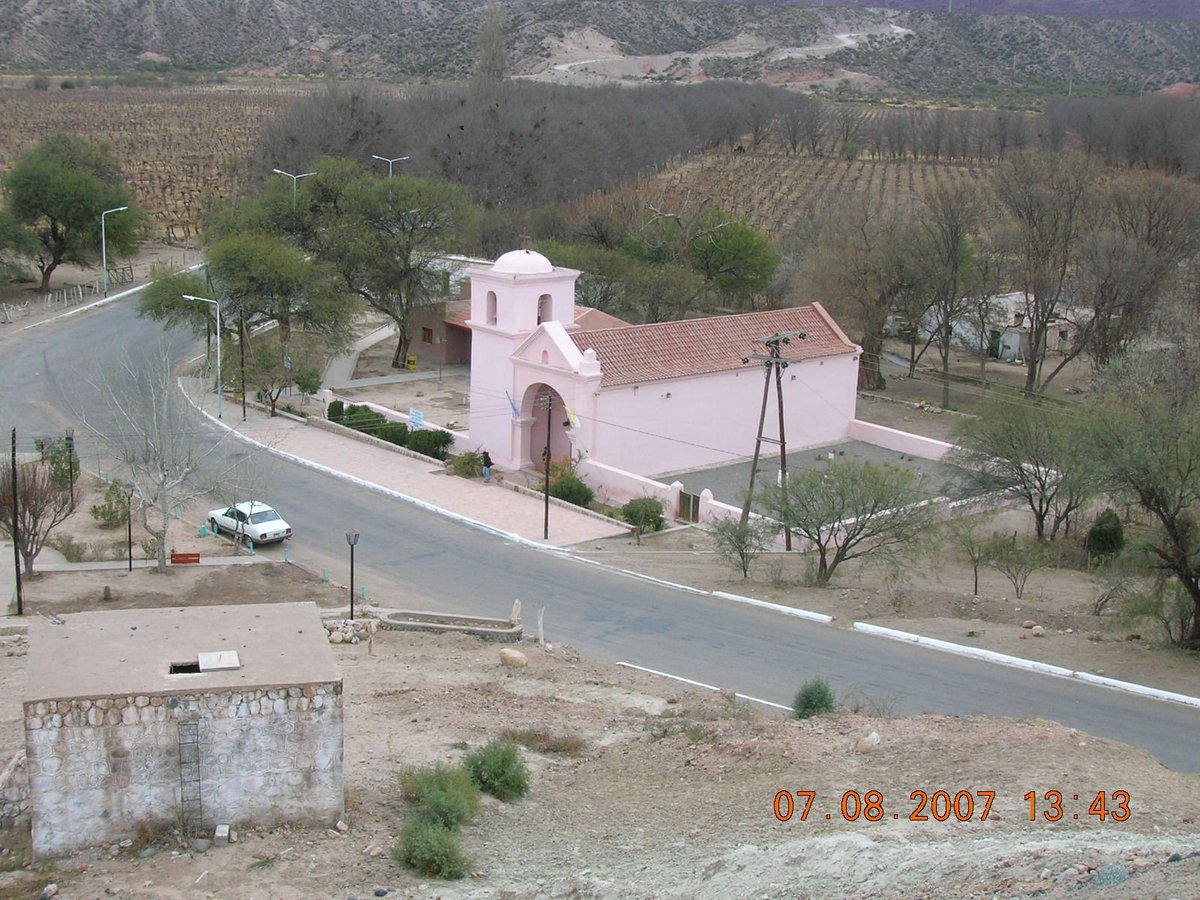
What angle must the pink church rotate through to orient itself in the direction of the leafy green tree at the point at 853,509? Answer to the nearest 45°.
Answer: approximately 90° to its left

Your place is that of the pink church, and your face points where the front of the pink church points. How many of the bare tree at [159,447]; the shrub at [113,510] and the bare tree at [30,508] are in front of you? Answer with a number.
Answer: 3

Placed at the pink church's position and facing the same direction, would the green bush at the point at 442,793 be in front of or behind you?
in front

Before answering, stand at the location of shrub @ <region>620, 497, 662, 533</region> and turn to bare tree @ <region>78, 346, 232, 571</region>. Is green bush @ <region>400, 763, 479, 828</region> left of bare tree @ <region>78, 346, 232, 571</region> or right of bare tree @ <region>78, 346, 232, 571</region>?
left

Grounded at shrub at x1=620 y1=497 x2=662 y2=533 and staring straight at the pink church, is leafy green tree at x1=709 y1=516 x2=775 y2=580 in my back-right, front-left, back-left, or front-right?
back-right

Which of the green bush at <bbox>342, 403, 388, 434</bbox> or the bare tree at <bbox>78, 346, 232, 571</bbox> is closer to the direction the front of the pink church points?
the bare tree

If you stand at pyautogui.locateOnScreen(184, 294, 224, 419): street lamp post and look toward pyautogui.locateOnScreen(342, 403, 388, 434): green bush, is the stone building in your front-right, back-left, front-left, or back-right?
front-right

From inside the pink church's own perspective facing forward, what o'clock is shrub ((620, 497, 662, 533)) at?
The shrub is roughly at 10 o'clock from the pink church.

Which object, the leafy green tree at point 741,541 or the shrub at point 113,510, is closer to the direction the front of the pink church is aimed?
the shrub

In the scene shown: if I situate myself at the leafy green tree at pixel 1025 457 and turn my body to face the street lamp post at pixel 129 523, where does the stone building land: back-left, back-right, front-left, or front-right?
front-left

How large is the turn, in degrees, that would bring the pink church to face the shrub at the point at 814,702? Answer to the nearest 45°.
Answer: approximately 45° to its left

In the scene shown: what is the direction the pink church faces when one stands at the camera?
facing the viewer and to the left of the viewer

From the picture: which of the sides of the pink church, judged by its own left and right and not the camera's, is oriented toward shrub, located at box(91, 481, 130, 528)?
front

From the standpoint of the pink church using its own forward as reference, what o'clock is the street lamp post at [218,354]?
The street lamp post is roughly at 2 o'clock from the pink church.

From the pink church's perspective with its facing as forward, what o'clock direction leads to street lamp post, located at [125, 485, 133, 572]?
The street lamp post is roughly at 12 o'clock from the pink church.

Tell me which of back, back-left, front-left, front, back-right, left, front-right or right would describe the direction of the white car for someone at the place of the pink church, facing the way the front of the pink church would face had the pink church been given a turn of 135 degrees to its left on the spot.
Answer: back-right
